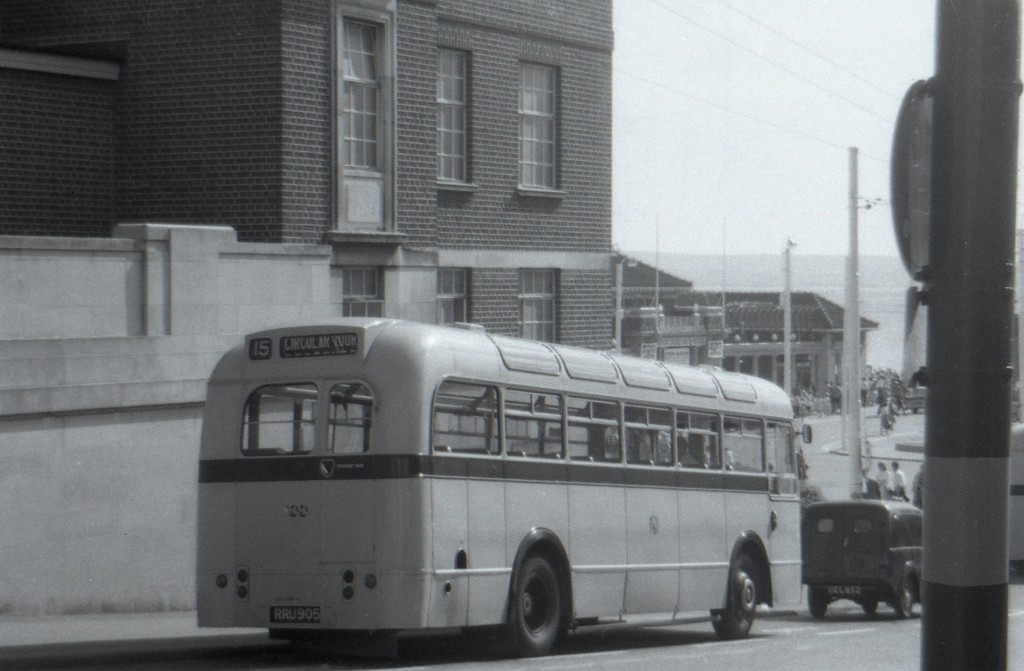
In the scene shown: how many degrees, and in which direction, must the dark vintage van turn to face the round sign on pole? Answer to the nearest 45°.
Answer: approximately 135° to its right

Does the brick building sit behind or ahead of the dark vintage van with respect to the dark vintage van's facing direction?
behind

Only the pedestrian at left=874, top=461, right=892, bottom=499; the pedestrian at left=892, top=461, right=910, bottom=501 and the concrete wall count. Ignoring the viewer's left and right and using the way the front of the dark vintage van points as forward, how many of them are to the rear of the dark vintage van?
1

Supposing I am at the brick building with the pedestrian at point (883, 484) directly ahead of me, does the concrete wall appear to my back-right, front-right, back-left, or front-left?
back-right

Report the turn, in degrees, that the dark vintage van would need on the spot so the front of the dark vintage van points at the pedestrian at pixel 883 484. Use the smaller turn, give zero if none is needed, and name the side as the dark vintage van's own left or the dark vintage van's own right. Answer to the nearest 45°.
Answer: approximately 45° to the dark vintage van's own left

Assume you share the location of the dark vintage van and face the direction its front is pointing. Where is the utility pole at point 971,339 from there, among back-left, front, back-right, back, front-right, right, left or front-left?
back-right

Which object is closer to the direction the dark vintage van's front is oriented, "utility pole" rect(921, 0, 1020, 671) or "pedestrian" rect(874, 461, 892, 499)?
the pedestrian

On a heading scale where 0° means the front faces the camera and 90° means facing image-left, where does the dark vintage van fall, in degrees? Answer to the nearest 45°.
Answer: approximately 225°

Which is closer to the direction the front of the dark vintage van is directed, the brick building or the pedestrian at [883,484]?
the pedestrian

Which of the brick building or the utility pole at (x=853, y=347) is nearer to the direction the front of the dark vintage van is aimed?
the utility pole

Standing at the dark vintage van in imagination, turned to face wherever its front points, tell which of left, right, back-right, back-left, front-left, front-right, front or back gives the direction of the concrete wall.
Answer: back

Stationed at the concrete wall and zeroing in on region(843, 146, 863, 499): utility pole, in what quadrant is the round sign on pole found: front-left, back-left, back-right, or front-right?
back-right
